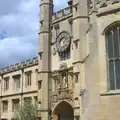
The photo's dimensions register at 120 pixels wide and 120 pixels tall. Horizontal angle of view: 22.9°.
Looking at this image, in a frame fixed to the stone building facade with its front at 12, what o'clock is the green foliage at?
The green foliage is roughly at 3 o'clock from the stone building facade.

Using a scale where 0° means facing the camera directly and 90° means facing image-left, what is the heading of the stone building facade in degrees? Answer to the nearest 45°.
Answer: approximately 45°
